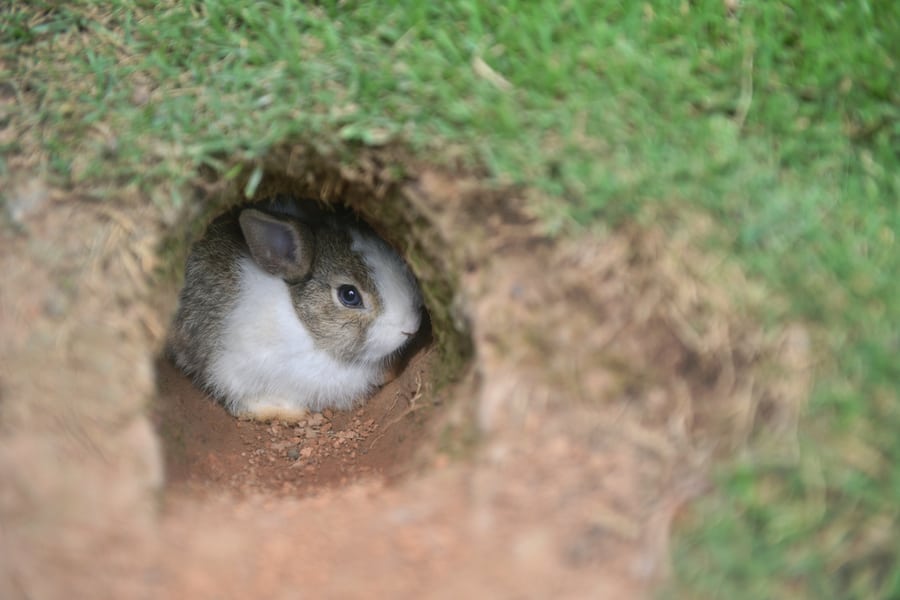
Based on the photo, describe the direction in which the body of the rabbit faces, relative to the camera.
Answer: to the viewer's right
